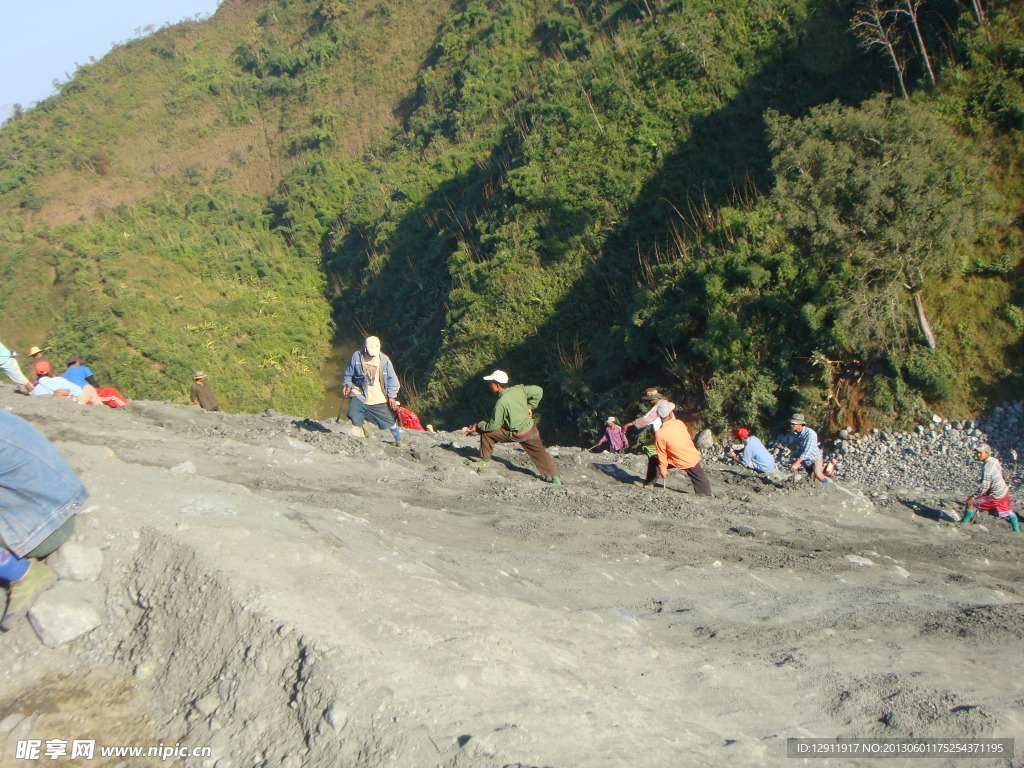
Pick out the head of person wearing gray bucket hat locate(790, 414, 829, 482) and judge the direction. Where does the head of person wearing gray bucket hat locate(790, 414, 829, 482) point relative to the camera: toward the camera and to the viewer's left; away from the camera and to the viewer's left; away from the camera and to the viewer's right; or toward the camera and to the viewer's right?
toward the camera and to the viewer's left

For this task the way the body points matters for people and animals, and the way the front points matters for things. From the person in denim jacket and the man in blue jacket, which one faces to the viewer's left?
the person in denim jacket

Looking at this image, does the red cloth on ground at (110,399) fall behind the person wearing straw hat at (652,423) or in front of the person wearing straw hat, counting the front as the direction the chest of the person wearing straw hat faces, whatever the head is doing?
in front

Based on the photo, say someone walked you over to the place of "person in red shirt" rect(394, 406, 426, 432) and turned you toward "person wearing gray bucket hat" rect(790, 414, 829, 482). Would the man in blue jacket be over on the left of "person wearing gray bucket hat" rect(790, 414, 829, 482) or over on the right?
right

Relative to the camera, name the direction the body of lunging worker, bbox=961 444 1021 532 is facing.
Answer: to the viewer's left

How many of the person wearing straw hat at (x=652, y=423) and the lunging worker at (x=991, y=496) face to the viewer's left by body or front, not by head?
2

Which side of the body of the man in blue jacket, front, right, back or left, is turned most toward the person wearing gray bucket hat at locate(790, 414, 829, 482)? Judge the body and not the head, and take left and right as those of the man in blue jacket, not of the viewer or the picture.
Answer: left

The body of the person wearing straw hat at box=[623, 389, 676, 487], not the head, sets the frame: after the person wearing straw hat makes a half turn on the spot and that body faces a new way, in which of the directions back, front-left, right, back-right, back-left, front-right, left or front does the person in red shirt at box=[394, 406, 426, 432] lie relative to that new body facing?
back-left

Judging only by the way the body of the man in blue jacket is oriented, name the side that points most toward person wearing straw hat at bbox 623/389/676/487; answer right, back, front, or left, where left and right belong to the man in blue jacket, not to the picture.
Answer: left

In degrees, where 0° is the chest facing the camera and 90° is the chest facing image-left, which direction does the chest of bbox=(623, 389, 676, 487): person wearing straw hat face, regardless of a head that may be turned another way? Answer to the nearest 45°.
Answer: approximately 90°
